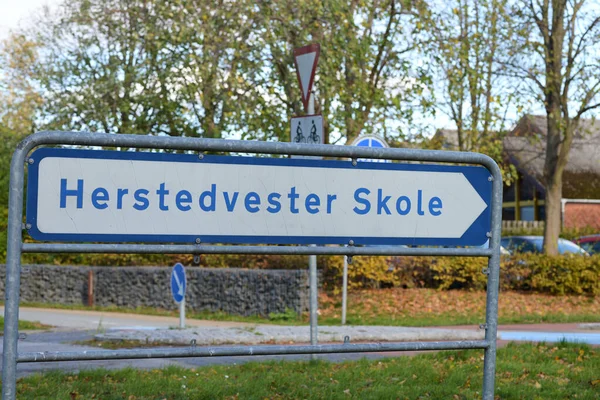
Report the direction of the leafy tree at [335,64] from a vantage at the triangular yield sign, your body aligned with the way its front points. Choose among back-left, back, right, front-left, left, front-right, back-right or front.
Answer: back-right

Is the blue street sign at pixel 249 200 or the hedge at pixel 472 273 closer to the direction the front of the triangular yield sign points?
the blue street sign

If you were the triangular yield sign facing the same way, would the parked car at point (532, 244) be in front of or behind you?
behind

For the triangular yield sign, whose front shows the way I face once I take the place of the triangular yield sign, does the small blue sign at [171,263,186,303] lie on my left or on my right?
on my right

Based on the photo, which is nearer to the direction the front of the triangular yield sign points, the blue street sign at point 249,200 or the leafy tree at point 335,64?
the blue street sign

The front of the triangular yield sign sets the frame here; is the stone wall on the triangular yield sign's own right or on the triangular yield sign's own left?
on the triangular yield sign's own right

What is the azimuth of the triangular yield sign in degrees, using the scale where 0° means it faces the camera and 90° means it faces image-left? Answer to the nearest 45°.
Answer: approximately 45°
